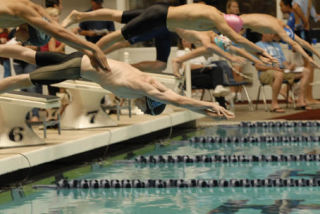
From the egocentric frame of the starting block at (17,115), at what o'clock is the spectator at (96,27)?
The spectator is roughly at 10 o'clock from the starting block.

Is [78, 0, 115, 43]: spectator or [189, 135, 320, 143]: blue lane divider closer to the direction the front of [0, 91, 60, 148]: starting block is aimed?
the blue lane divider

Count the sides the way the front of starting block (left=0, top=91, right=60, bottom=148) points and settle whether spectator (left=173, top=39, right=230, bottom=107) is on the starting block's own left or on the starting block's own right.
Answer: on the starting block's own left

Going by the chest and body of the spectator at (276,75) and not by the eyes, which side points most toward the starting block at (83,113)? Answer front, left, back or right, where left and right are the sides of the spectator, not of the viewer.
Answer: right

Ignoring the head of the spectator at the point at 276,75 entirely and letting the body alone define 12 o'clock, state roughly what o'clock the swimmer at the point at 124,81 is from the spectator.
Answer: The swimmer is roughly at 2 o'clock from the spectator.

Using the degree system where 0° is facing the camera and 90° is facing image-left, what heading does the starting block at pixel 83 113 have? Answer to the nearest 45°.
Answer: approximately 270°

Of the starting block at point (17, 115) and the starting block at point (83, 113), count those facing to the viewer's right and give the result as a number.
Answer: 2

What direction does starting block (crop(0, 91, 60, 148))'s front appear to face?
to the viewer's right

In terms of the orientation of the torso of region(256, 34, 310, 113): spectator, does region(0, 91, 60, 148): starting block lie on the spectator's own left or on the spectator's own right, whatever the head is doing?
on the spectator's own right

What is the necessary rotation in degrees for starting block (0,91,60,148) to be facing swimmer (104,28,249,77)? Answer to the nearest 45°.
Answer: approximately 90° to its left
